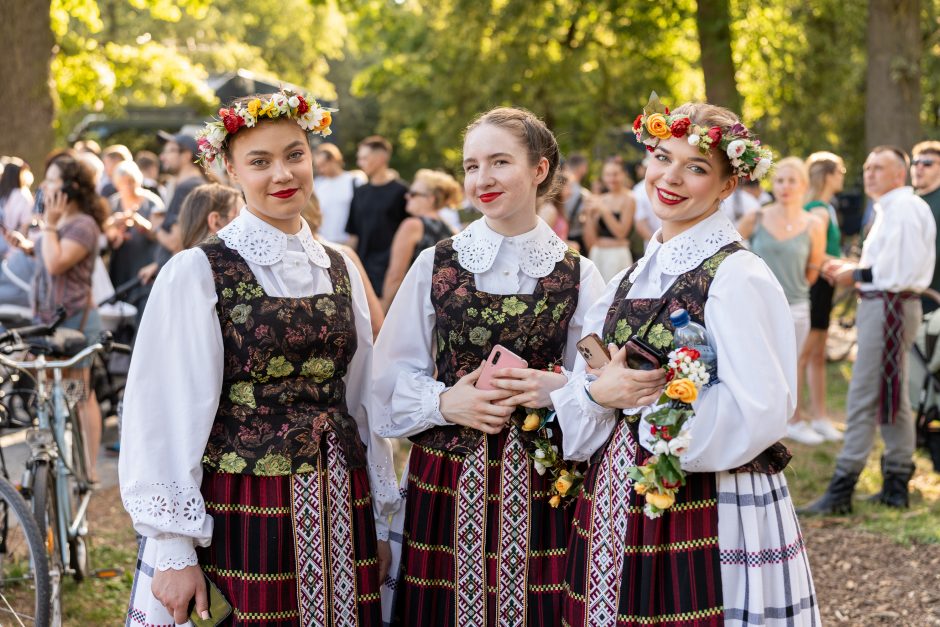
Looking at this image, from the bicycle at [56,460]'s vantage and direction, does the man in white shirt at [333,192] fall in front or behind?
behind

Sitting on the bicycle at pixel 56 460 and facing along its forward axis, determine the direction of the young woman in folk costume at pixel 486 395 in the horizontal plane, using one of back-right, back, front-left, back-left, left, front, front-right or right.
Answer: front-left

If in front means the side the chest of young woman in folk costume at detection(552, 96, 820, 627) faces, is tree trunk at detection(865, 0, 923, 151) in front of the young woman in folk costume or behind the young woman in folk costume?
behind

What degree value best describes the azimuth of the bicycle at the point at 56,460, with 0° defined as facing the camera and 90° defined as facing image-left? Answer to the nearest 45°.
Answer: approximately 0°

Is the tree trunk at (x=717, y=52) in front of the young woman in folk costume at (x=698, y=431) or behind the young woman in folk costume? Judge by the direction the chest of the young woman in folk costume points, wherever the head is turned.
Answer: behind

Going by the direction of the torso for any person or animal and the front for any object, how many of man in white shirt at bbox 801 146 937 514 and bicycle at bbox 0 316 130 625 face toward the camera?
1

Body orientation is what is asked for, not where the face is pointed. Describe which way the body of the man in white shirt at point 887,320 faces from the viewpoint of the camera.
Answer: to the viewer's left

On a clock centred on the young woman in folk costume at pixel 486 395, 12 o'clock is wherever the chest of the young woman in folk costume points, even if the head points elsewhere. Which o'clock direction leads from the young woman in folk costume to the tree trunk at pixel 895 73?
The tree trunk is roughly at 7 o'clock from the young woman in folk costume.

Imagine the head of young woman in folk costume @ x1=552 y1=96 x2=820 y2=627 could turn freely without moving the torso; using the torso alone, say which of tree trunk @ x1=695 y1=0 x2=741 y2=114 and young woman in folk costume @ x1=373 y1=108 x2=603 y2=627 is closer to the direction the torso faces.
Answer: the young woman in folk costume

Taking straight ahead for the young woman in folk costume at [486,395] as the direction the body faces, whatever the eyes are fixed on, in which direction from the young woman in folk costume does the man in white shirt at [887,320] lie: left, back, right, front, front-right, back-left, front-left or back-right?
back-left

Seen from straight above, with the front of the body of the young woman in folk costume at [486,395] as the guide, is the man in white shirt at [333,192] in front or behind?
behind

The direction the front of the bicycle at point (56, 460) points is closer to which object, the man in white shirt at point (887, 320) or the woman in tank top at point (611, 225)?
the man in white shirt
